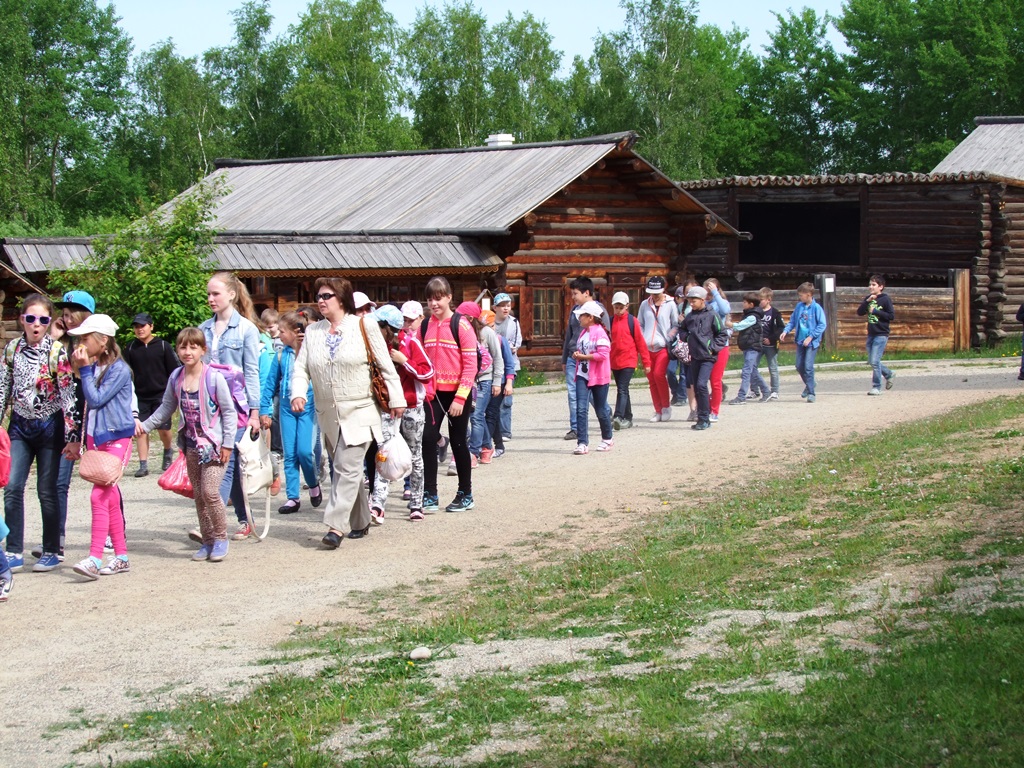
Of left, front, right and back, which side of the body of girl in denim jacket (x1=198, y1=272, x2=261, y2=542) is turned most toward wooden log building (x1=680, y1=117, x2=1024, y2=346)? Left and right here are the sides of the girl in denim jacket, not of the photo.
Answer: back

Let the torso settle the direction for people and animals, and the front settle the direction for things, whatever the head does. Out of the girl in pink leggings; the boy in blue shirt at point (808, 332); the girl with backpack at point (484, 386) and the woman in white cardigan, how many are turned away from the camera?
0

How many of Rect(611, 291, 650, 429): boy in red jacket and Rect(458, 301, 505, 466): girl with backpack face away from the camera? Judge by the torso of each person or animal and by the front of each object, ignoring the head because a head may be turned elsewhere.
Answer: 0

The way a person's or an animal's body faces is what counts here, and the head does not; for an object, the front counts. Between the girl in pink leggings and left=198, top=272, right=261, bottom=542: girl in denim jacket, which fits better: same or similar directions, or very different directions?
same or similar directions

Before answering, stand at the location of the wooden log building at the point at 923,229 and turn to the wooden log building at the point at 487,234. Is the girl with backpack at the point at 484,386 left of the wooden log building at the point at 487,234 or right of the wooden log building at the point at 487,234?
left

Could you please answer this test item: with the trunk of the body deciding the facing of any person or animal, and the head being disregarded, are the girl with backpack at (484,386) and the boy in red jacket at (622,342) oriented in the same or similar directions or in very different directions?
same or similar directions

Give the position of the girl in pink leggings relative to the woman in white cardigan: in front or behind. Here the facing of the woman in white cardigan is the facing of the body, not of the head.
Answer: in front

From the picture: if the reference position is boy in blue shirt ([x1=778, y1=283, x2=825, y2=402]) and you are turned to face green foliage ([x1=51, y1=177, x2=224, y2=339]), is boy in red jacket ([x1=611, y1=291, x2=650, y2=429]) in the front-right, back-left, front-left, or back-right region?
front-left

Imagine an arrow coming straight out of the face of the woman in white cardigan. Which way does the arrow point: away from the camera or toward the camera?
toward the camera

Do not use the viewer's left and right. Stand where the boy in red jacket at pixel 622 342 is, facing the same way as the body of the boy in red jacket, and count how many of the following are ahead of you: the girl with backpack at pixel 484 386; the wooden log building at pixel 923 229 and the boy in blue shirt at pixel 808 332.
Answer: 1

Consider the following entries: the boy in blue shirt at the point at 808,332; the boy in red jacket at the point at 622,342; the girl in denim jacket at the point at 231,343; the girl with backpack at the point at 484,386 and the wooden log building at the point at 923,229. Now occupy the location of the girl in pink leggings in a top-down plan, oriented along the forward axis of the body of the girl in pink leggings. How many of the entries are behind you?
5

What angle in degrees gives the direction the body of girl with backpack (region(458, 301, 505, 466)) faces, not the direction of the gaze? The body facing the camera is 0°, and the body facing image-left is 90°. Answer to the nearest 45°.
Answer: approximately 45°

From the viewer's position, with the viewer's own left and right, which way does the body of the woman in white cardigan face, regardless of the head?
facing the viewer and to the left of the viewer
